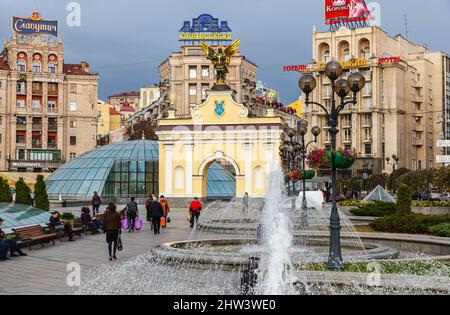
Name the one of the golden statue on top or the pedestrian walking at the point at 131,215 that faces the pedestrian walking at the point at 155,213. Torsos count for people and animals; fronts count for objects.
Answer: the golden statue on top

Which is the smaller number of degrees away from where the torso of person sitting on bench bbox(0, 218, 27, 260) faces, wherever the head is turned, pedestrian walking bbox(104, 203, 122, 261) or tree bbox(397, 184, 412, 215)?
the pedestrian walking

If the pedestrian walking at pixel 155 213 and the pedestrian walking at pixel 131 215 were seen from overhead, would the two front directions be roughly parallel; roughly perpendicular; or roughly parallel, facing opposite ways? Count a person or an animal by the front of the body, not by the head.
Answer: roughly parallel

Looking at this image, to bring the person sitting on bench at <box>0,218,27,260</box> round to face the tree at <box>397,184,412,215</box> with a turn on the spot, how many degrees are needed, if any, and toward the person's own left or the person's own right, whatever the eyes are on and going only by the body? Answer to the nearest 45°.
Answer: approximately 45° to the person's own left

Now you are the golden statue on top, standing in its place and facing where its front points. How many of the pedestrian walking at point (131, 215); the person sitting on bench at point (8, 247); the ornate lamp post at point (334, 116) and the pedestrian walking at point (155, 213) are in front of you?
4

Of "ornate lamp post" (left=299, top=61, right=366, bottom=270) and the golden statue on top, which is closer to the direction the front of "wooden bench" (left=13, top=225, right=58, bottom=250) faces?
the ornate lamp post

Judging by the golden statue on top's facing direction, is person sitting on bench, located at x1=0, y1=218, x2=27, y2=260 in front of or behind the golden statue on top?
in front

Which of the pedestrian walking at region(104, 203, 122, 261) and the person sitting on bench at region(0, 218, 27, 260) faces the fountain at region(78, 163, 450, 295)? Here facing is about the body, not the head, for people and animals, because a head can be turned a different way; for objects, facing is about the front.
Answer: the person sitting on bench

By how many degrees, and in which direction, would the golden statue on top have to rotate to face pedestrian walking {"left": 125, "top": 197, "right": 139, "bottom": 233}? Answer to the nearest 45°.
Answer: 0° — it already faces them

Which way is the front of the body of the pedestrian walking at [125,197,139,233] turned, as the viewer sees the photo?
away from the camera

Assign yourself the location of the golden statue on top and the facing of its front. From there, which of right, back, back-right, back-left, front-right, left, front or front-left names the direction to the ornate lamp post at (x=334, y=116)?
front

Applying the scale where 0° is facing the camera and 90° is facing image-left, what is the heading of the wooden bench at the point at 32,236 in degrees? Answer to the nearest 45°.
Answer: approximately 315°

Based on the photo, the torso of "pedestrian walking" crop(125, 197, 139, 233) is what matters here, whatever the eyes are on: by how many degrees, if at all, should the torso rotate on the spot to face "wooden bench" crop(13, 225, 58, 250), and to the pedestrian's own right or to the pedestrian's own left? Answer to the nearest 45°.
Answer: approximately 135° to the pedestrian's own left

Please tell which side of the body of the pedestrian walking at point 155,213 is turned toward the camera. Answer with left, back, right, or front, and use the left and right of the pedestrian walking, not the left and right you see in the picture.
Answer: back

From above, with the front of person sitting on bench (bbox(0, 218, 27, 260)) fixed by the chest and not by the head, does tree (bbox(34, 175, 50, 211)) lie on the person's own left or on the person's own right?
on the person's own left

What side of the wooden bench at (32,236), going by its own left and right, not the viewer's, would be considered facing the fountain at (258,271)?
front

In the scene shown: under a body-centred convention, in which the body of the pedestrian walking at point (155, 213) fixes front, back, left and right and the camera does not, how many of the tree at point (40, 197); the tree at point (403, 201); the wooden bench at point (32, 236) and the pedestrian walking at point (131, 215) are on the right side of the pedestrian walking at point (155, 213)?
1

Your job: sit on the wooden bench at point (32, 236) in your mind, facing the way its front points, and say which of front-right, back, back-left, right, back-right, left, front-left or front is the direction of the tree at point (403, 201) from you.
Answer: front-left

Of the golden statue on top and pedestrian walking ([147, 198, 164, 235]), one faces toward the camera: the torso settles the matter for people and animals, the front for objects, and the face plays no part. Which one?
the golden statue on top
